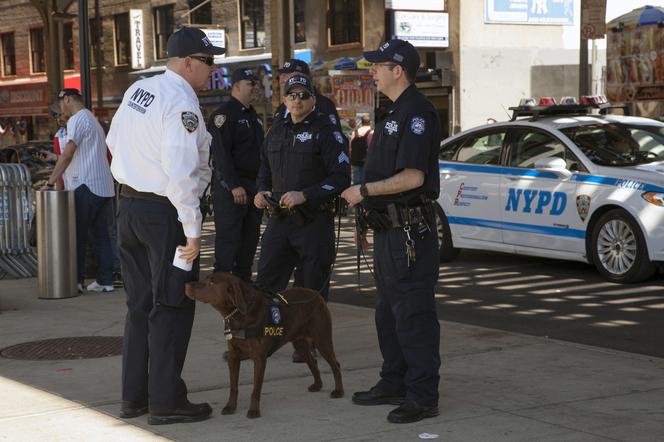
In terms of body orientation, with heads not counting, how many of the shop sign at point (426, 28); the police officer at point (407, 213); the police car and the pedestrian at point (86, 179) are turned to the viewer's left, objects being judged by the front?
2

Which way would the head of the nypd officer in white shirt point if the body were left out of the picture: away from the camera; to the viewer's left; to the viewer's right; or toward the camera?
to the viewer's right

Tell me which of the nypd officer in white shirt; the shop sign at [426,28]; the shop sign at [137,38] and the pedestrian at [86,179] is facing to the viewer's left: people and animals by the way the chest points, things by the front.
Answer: the pedestrian

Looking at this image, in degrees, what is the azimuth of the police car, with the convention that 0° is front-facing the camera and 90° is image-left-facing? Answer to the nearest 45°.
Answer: approximately 315°

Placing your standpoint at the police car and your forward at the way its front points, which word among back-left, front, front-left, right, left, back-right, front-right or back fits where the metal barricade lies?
back-right

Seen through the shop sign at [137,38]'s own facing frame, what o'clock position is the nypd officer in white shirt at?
The nypd officer in white shirt is roughly at 12 o'clock from the shop sign.

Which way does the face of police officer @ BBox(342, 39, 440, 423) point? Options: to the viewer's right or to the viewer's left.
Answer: to the viewer's left

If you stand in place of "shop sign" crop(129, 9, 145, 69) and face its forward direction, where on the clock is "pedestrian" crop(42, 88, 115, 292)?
The pedestrian is roughly at 12 o'clock from the shop sign.

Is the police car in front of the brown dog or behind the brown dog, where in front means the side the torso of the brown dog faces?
behind

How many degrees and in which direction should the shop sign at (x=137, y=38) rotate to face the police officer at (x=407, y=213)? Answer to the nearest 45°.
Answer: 0° — it already faces them

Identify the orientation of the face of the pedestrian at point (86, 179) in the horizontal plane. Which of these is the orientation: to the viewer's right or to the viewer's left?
to the viewer's left
